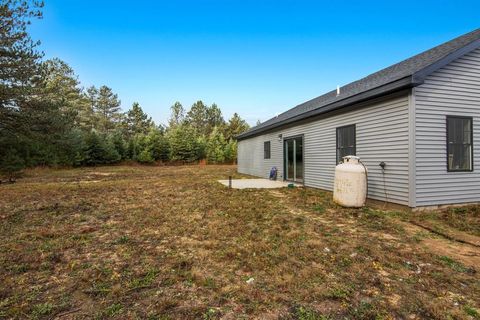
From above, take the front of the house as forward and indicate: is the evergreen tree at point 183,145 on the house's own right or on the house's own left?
on the house's own left

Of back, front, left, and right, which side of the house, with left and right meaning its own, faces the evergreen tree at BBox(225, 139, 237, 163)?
left

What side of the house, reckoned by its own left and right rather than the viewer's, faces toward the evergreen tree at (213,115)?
left

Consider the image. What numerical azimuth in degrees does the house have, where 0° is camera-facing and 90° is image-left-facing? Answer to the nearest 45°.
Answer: approximately 225°

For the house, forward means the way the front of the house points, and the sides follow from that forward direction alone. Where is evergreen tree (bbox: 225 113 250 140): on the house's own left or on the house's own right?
on the house's own left
